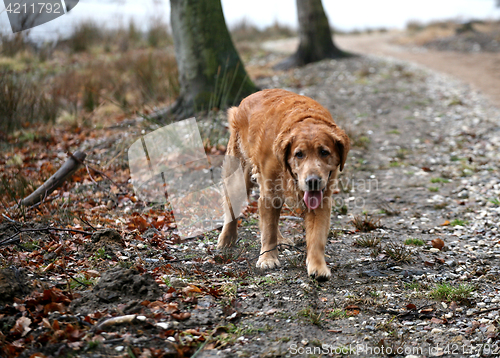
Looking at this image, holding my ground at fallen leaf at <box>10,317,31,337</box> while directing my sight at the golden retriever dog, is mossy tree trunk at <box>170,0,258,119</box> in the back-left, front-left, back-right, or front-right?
front-left

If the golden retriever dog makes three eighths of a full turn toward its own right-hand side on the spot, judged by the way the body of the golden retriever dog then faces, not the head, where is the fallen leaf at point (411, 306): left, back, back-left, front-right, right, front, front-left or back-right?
back-left

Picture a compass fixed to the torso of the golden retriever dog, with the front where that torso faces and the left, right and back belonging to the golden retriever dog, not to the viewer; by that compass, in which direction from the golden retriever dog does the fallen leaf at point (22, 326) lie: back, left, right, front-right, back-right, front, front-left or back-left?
right

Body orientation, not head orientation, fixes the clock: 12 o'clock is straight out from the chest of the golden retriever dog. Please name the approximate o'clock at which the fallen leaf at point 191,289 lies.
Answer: The fallen leaf is roughly at 3 o'clock from the golden retriever dog.

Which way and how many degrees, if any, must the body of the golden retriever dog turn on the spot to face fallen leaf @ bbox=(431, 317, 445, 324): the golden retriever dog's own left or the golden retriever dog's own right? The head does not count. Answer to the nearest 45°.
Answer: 0° — it already faces it

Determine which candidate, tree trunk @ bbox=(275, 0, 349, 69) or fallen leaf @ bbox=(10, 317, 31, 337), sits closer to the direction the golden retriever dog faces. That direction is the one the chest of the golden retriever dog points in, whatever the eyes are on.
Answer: the fallen leaf

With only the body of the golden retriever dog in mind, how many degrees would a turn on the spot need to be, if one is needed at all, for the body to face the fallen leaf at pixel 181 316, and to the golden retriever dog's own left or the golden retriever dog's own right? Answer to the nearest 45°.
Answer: approximately 90° to the golden retriever dog's own right

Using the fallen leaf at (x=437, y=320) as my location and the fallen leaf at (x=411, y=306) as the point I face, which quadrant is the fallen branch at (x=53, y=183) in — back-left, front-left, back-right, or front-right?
front-left

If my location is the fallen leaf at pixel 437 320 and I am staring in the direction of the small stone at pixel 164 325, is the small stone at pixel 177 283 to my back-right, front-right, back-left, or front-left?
front-right

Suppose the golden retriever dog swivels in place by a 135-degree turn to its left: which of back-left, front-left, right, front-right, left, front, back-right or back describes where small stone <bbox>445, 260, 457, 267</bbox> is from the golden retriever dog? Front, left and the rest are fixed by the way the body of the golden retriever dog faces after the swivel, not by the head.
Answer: right

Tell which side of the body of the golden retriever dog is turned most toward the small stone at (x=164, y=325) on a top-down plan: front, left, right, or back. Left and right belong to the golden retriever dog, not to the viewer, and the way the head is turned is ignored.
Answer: right
